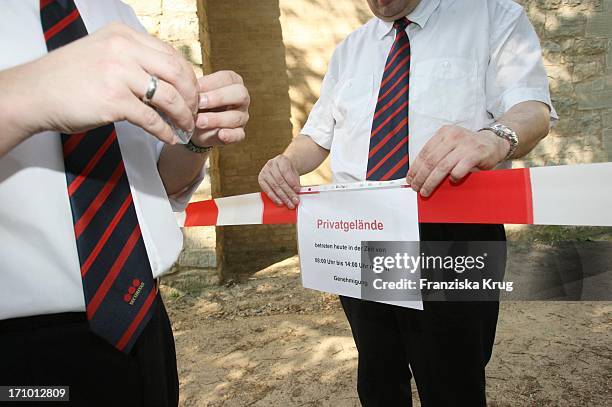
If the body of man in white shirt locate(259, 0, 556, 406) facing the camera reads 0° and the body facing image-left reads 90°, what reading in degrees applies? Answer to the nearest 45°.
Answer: approximately 45°

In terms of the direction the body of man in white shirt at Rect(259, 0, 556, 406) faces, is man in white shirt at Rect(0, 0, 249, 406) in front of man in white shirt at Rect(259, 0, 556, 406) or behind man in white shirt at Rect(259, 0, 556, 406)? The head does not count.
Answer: in front

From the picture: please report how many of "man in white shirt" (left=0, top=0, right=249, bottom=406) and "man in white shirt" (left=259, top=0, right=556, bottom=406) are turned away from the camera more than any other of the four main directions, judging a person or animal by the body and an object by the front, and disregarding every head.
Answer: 0

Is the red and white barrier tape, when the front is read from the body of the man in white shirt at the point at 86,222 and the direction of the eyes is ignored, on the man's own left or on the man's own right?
on the man's own left
